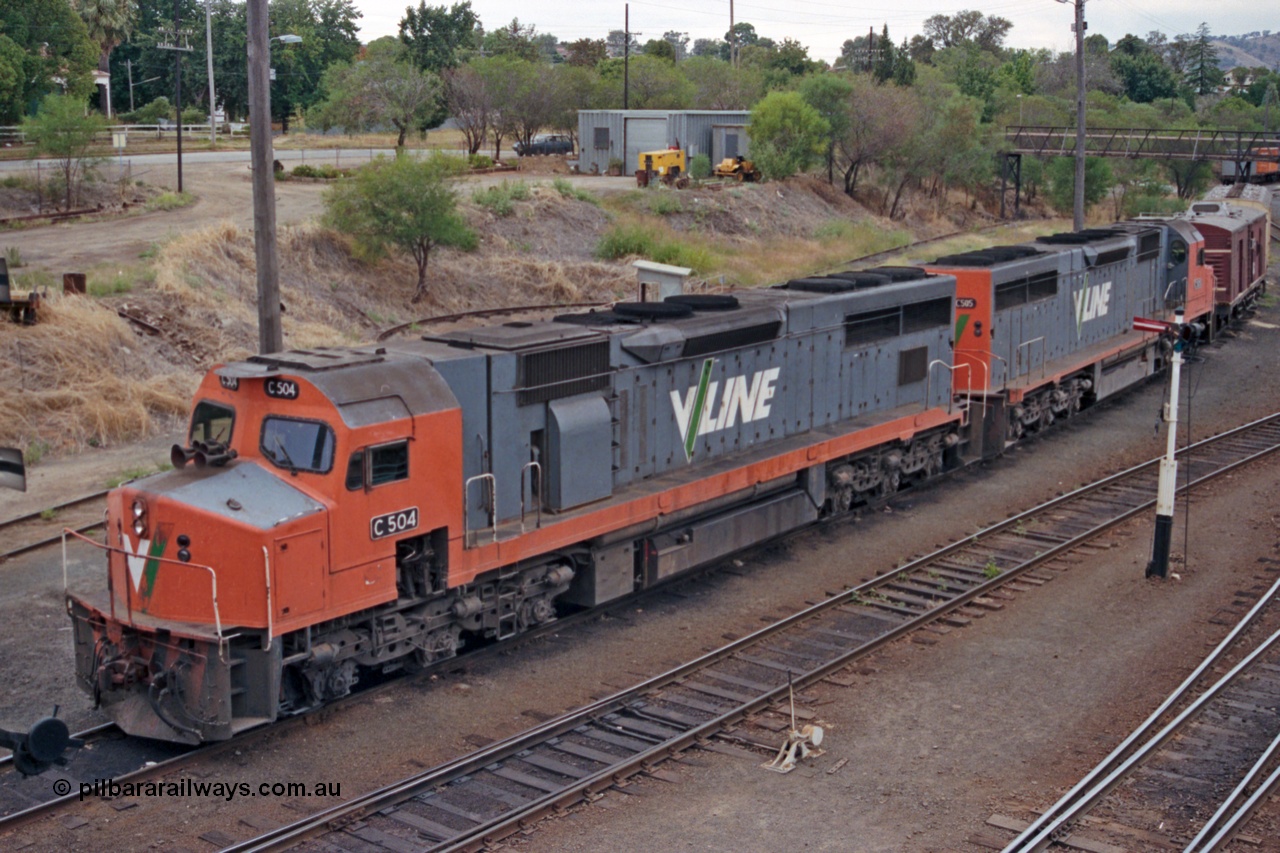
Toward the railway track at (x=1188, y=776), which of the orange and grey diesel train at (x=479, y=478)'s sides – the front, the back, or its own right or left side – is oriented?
left

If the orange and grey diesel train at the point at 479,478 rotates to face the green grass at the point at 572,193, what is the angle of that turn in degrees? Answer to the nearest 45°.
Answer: approximately 135° to its right

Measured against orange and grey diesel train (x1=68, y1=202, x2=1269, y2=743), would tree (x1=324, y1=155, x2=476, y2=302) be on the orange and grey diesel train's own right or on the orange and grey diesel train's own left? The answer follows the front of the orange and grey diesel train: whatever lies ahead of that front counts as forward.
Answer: on the orange and grey diesel train's own right

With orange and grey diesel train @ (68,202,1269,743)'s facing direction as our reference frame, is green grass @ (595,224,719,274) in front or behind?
behind

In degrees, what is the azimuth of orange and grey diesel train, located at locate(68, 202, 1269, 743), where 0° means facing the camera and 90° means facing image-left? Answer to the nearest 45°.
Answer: approximately 45°
